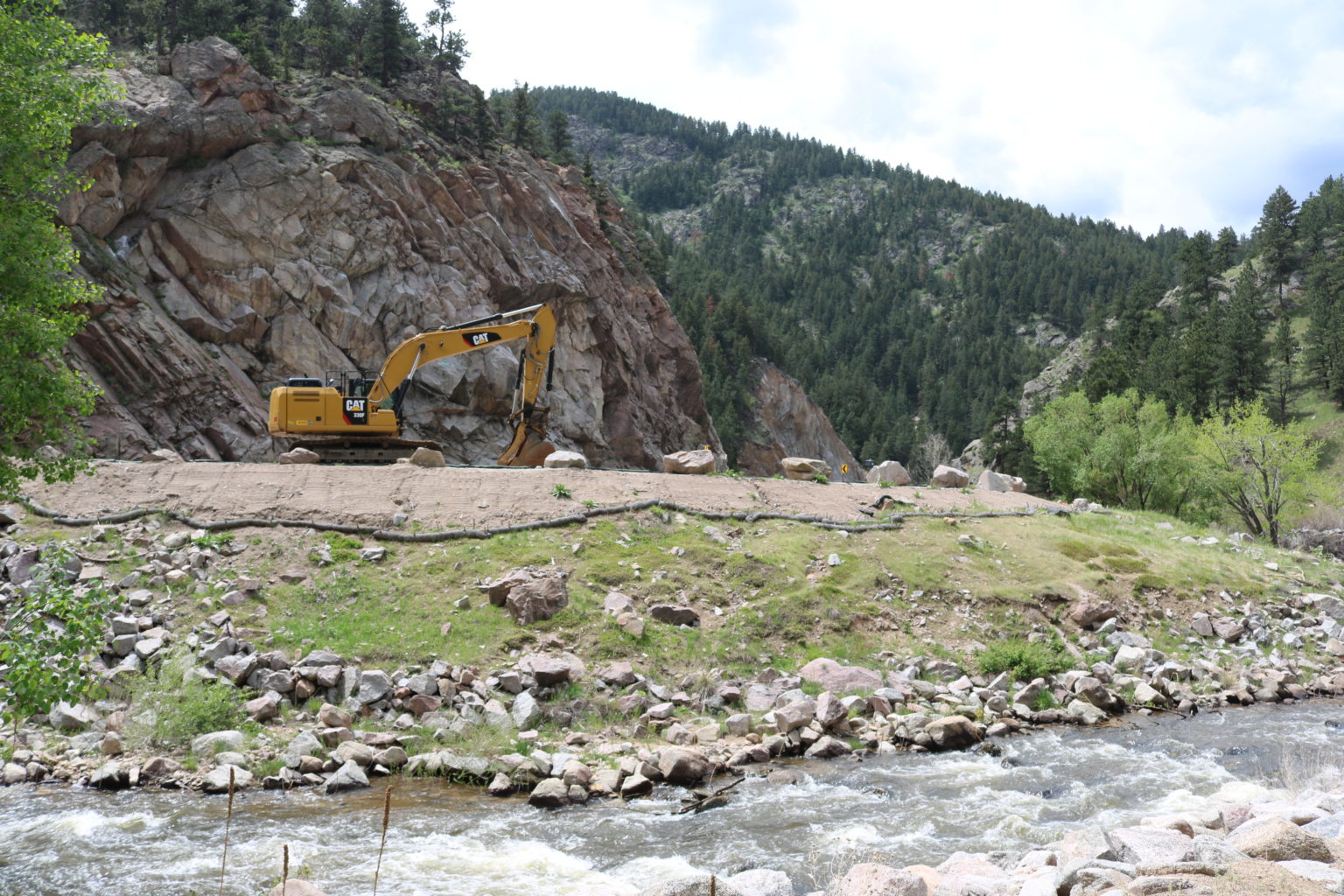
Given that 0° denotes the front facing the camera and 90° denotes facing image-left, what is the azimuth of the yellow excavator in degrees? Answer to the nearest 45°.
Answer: approximately 270°

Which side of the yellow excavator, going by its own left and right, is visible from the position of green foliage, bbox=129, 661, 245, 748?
right

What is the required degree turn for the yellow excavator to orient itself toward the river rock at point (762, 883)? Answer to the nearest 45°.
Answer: approximately 90° to its right

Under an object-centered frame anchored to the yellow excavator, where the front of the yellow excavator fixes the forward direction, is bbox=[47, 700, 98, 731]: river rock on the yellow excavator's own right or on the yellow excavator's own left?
on the yellow excavator's own right

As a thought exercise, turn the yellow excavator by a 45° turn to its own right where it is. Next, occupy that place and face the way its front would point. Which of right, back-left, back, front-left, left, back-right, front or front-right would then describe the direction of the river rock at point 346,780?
front-right

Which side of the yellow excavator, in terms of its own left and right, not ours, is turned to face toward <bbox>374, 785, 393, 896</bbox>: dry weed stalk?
right

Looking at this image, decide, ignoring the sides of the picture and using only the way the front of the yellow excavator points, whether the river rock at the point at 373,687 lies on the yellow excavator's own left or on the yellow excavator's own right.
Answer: on the yellow excavator's own right

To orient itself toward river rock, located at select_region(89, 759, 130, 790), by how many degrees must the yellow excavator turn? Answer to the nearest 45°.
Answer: approximately 90° to its right
